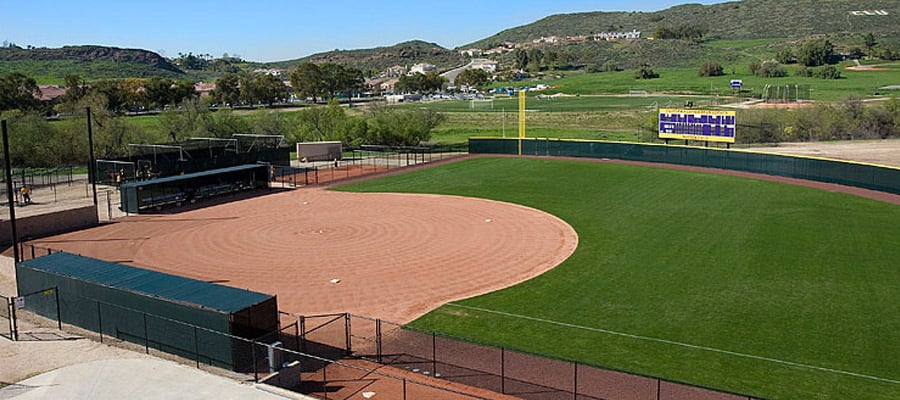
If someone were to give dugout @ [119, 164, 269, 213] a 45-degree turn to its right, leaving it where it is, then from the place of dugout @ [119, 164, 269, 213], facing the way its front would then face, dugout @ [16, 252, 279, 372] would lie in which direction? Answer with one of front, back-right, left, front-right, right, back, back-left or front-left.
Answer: front

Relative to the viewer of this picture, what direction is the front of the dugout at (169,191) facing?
facing the viewer and to the right of the viewer

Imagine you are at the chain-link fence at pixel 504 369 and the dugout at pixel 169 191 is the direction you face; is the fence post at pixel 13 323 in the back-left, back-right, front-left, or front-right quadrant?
front-left

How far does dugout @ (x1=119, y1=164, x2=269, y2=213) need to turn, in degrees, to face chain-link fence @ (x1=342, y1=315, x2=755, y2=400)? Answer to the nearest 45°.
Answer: approximately 45° to its right

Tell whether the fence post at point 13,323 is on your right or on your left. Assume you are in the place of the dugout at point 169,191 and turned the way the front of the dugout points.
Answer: on your right
